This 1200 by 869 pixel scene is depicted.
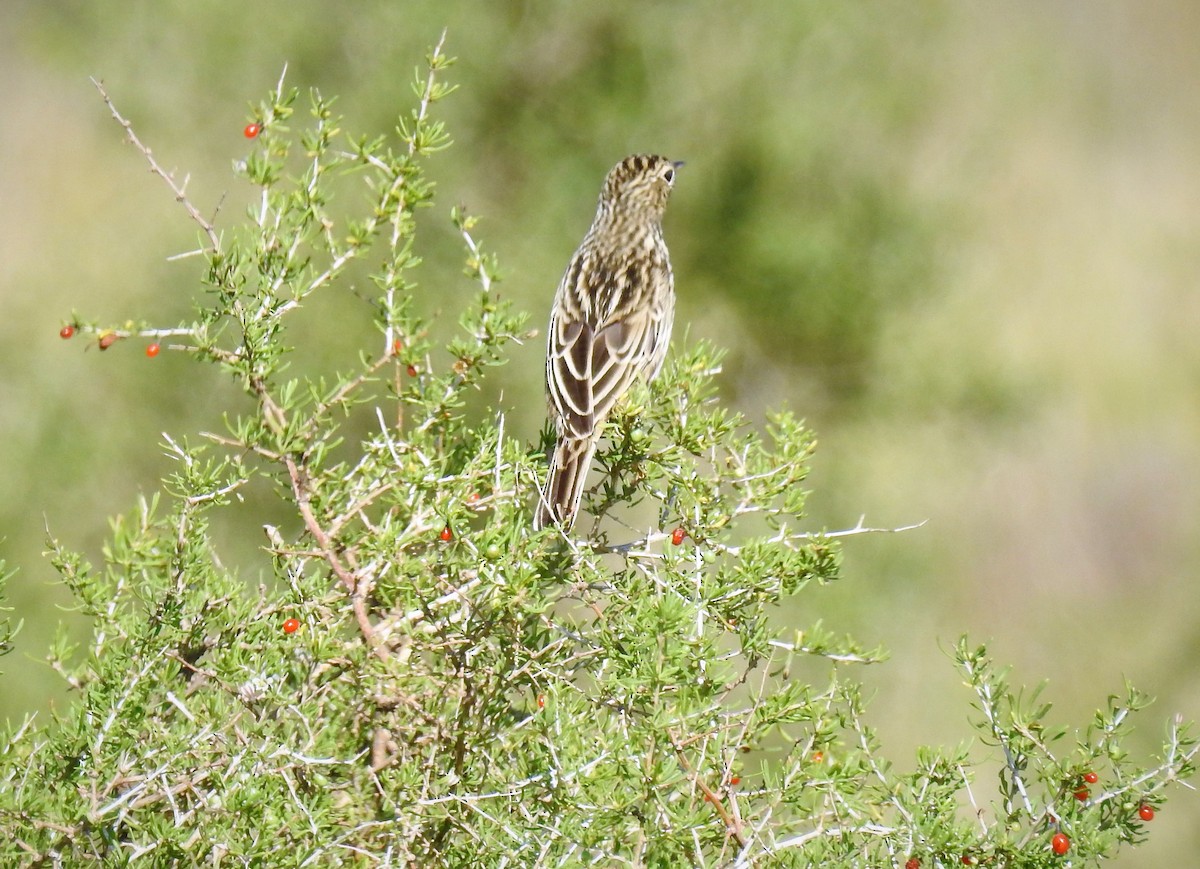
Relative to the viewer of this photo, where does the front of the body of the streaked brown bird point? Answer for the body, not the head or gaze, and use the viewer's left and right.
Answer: facing away from the viewer and to the right of the viewer
